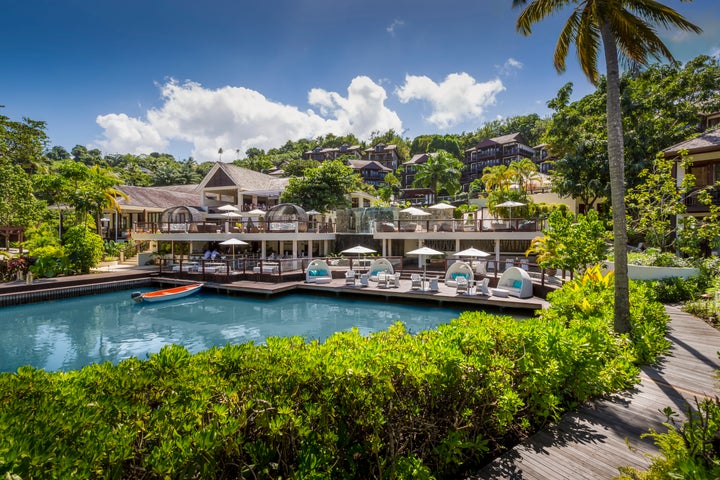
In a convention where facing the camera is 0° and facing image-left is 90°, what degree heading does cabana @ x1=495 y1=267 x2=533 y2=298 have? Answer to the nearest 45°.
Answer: approximately 45°

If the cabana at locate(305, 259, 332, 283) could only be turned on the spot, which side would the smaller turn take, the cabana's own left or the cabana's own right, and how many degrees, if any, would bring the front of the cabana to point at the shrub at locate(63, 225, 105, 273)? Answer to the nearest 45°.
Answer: approximately 90° to the cabana's own right

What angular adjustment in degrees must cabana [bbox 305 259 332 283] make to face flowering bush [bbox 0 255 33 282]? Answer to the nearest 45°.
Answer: approximately 90° to its right

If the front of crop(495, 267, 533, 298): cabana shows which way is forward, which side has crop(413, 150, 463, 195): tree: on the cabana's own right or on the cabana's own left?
on the cabana's own right

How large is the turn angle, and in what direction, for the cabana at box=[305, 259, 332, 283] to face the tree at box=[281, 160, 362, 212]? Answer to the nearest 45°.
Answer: approximately 180°

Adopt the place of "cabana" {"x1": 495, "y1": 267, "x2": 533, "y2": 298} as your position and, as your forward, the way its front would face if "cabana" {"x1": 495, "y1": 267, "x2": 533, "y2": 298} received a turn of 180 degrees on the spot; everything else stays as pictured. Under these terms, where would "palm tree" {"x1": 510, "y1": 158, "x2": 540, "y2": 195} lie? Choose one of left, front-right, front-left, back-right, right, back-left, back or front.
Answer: front-left

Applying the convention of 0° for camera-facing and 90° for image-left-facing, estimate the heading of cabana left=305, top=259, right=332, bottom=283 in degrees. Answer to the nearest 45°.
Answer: approximately 0°

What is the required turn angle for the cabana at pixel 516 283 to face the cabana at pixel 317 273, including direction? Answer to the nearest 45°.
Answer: approximately 45° to its right
